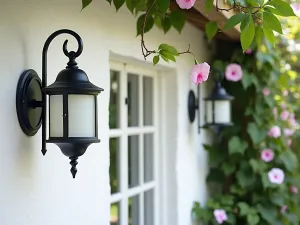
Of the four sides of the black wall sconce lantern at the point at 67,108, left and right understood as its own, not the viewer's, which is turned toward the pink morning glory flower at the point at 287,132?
left

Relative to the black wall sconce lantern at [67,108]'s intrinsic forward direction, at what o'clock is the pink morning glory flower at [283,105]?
The pink morning glory flower is roughly at 9 o'clock from the black wall sconce lantern.

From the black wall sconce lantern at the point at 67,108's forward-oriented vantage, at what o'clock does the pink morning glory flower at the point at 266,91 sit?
The pink morning glory flower is roughly at 9 o'clock from the black wall sconce lantern.

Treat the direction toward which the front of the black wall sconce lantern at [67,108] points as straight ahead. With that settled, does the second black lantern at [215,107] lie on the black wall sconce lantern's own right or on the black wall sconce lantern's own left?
on the black wall sconce lantern's own left

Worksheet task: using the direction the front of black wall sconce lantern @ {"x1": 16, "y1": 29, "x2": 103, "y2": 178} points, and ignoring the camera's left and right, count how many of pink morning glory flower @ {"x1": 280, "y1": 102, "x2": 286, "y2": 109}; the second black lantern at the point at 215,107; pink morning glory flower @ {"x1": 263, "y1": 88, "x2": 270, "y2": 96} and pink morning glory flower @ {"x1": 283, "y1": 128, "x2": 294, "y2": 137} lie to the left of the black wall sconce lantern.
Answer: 4

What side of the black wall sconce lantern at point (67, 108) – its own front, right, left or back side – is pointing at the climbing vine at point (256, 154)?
left

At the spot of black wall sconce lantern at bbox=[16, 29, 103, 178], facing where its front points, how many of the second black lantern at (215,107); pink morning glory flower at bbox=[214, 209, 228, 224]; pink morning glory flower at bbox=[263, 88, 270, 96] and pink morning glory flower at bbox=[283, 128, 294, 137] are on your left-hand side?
4

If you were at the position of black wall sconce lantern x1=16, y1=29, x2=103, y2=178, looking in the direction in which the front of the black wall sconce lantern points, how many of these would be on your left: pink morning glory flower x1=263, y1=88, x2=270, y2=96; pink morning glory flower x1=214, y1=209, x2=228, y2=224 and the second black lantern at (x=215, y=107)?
3

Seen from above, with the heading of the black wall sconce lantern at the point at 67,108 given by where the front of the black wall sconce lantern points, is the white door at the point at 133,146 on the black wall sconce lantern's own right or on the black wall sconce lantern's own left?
on the black wall sconce lantern's own left

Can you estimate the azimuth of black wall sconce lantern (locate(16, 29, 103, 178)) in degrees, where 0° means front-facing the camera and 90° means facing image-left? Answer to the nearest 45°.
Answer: approximately 315°

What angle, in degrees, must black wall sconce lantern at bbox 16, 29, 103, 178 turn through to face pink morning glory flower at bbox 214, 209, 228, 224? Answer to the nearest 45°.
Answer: approximately 90° to its left
